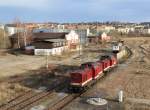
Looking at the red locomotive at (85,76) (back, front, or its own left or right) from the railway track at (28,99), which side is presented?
front

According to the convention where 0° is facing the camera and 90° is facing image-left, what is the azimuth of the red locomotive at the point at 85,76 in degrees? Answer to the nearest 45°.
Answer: approximately 45°

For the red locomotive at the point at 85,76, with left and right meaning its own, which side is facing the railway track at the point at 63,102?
front
